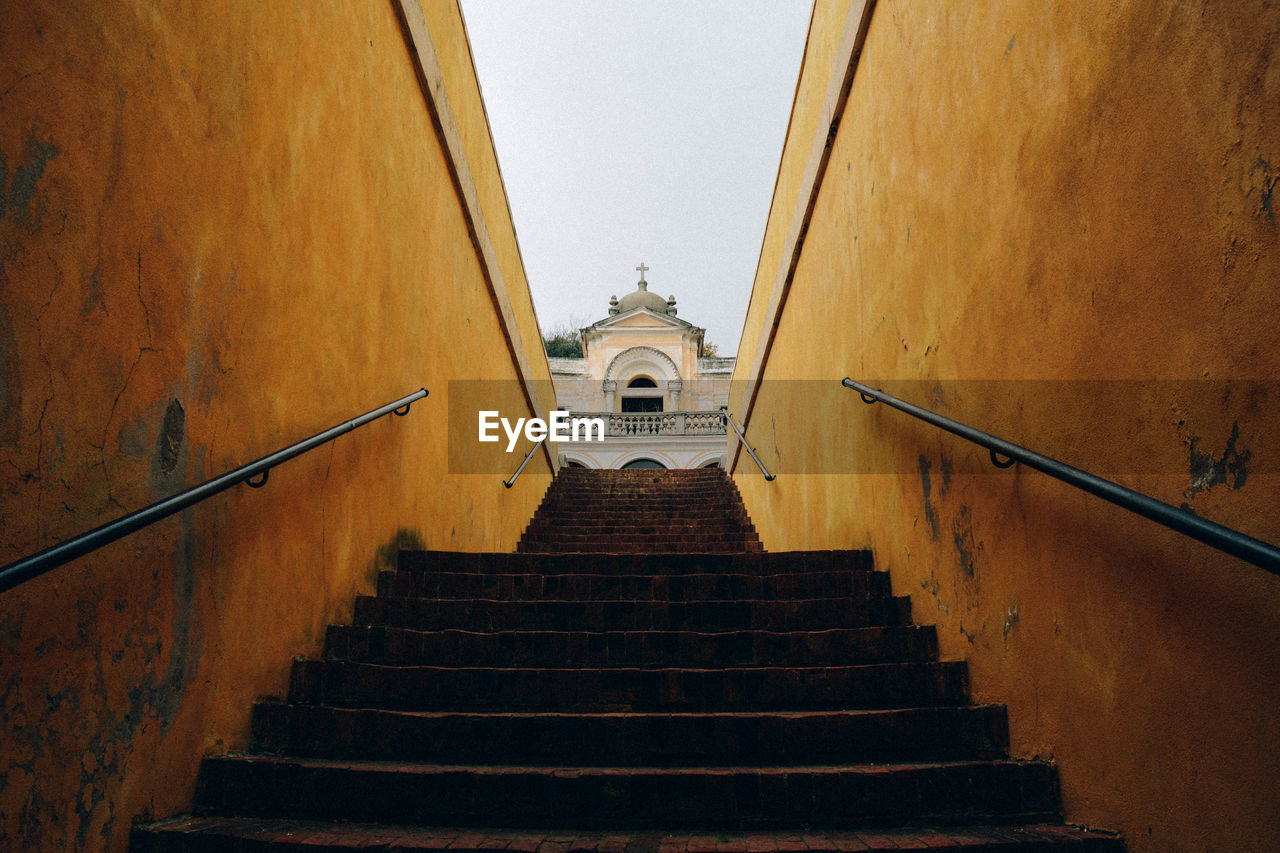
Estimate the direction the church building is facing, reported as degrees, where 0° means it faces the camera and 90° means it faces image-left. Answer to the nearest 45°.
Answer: approximately 0°

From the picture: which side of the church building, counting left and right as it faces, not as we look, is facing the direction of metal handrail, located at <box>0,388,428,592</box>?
front

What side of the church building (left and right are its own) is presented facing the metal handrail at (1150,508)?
front

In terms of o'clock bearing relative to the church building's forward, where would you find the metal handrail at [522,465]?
The metal handrail is roughly at 12 o'clock from the church building.
